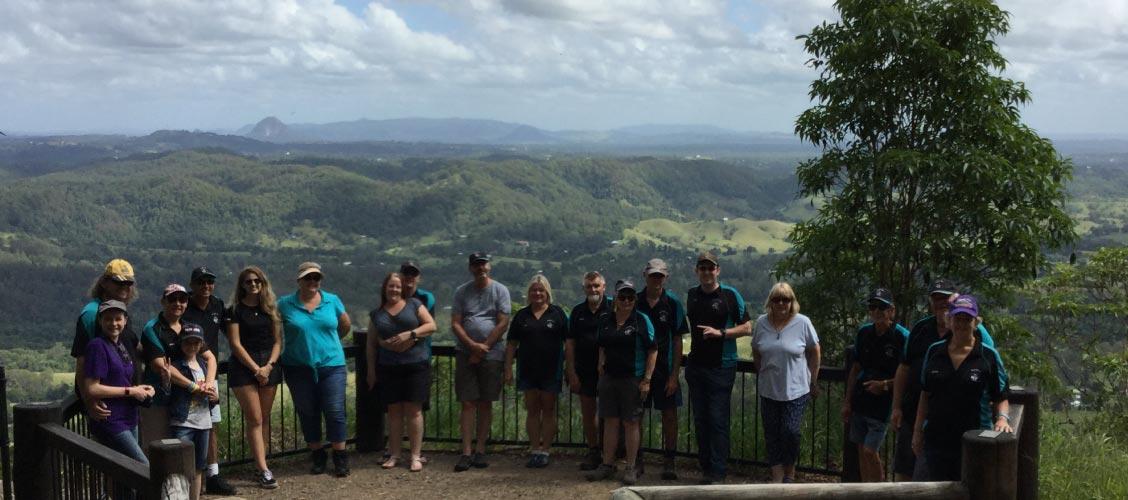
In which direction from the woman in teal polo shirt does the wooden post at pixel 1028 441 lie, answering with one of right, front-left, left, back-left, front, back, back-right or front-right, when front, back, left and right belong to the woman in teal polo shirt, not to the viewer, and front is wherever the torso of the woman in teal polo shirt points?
front-left

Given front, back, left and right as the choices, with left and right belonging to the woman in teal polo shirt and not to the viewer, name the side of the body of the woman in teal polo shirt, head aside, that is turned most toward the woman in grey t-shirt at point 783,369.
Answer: left

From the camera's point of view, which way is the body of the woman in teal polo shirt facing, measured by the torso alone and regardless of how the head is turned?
toward the camera

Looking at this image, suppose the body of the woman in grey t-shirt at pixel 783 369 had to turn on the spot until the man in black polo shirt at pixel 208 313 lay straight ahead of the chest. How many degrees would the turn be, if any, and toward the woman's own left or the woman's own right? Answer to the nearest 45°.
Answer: approximately 90° to the woman's own right

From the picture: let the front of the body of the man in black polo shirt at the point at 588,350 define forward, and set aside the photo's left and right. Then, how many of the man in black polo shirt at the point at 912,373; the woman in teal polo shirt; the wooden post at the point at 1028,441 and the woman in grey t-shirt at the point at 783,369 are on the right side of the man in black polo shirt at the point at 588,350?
1

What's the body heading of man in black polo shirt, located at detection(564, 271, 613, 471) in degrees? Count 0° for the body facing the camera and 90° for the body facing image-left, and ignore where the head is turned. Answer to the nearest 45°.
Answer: approximately 0°

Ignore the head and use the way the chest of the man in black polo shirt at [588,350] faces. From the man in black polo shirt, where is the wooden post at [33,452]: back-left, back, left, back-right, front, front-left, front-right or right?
front-right

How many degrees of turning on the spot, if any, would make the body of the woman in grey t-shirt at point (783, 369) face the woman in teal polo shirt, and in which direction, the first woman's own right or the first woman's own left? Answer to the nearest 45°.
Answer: approximately 90° to the first woman's own right

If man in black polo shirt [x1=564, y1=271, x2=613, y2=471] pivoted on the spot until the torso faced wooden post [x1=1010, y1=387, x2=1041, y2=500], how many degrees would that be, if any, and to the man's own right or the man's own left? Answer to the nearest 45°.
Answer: approximately 45° to the man's own left

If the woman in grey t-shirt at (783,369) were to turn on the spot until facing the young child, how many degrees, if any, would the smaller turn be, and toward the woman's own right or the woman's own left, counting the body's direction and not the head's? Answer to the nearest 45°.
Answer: approximately 90° to the woman's own right

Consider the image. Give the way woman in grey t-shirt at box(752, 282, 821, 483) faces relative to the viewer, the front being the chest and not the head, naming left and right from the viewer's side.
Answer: facing the viewer
